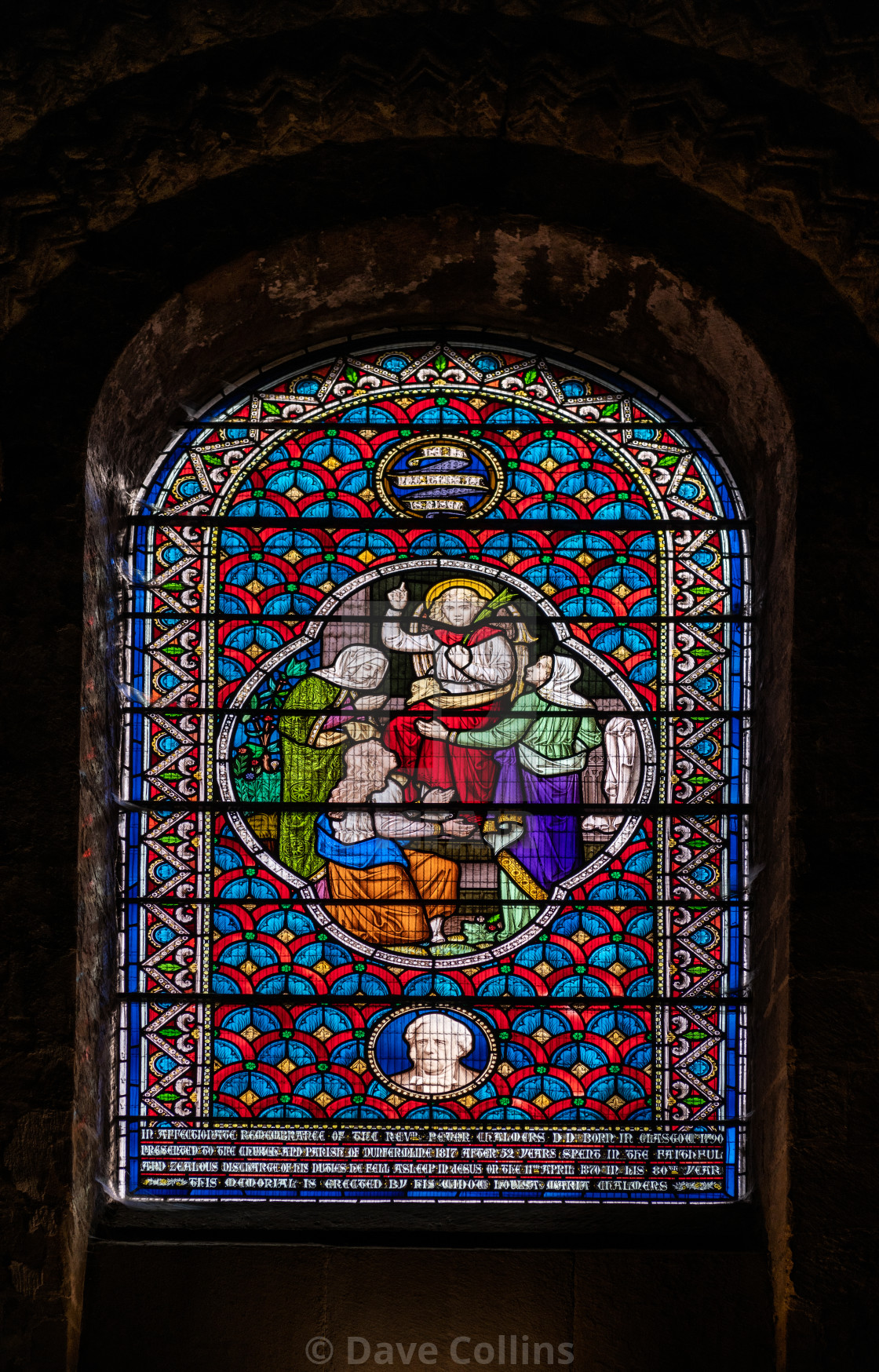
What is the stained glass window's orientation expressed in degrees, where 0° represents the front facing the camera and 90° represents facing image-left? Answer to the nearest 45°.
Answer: approximately 0°
